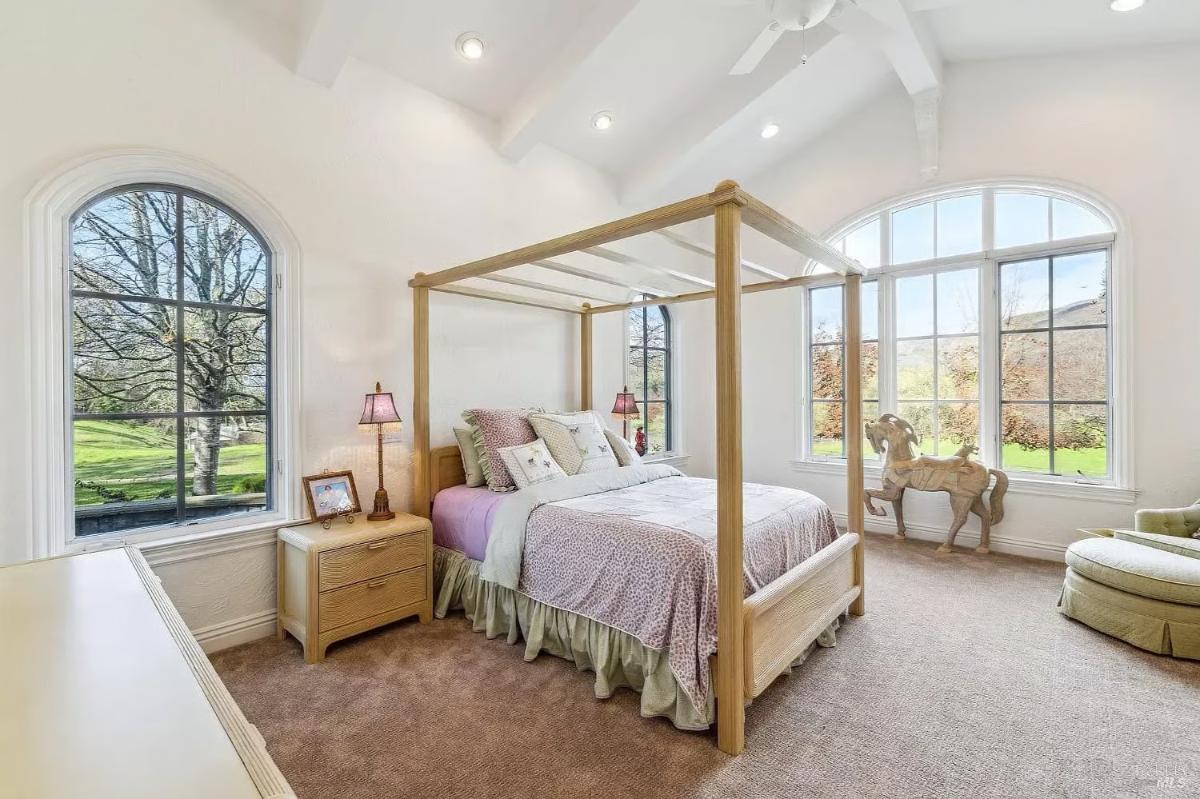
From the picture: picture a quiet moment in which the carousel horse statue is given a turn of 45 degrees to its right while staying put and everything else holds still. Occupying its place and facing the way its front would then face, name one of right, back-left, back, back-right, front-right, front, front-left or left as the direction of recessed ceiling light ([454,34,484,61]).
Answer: left

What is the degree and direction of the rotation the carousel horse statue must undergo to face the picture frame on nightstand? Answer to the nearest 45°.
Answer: approximately 45° to its left

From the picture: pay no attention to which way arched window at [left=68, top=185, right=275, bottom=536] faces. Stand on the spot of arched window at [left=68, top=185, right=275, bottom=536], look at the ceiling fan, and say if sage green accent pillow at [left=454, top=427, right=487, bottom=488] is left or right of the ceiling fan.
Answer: left

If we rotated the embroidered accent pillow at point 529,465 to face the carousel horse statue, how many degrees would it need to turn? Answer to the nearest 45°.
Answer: approximately 45° to its left

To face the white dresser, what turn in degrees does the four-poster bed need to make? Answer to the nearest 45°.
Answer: approximately 90° to its right

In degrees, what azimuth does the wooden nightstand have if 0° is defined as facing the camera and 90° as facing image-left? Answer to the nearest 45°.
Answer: approximately 315°

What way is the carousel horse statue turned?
to the viewer's left

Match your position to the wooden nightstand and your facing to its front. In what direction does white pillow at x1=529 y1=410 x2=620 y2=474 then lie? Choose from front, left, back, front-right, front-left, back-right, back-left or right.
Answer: front-left

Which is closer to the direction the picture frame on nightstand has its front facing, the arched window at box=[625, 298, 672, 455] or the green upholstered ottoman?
the green upholstered ottoman

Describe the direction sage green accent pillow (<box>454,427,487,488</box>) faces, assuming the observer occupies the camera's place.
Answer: facing the viewer and to the right of the viewer

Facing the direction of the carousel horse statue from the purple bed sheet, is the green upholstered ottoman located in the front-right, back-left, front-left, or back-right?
front-right

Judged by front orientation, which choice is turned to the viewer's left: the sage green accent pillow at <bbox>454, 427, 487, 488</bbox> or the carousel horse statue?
the carousel horse statue
